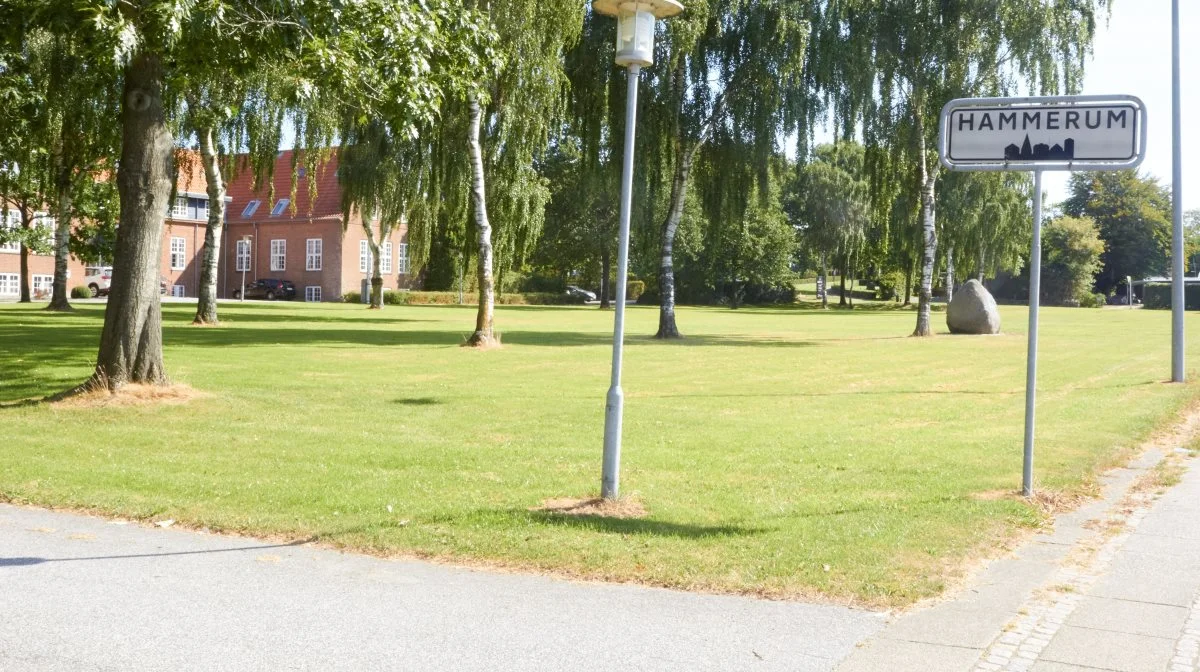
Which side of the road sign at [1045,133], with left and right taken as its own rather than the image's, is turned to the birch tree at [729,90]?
back

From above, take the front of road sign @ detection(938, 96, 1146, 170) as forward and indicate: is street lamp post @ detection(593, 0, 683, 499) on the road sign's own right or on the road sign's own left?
on the road sign's own right

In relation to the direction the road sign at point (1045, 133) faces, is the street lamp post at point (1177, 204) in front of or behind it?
behind

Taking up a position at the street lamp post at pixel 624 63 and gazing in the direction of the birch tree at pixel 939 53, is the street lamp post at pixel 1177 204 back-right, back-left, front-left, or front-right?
front-right

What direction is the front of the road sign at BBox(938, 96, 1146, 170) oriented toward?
toward the camera

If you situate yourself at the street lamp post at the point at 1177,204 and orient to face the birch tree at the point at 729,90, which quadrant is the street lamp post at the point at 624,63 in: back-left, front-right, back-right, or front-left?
back-left

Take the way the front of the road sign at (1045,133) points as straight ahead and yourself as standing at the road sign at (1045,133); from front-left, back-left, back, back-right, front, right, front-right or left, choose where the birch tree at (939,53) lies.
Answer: back

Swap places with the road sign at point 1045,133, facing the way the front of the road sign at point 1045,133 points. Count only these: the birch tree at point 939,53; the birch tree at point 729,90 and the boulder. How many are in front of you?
0

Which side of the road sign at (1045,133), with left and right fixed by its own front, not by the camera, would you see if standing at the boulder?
back
